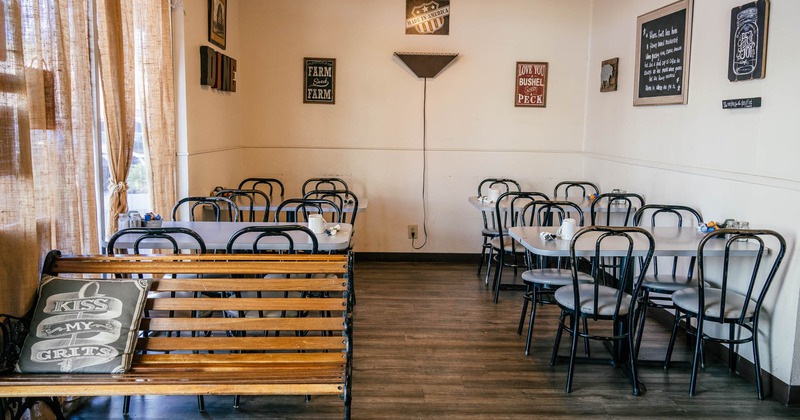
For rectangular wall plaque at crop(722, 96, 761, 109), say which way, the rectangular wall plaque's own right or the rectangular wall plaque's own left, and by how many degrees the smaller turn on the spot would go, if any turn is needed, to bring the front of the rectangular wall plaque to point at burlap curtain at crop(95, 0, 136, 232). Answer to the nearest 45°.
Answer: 0° — it already faces it

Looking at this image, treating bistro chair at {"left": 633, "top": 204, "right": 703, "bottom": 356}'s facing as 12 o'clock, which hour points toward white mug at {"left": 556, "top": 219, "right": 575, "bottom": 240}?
The white mug is roughly at 1 o'clock from the bistro chair.

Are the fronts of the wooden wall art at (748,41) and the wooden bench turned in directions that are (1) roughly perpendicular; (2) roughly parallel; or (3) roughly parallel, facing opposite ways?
roughly perpendicular

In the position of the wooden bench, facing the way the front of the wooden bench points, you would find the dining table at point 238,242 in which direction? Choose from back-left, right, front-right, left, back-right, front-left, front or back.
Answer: back

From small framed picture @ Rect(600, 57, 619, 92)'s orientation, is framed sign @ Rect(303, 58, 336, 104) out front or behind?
out front

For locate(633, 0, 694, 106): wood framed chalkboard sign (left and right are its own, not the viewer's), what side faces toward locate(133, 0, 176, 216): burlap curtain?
front

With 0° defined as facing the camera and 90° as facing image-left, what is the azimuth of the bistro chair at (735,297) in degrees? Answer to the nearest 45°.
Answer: approximately 135°

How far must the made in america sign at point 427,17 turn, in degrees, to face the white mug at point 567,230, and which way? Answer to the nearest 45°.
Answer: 0° — it already faces it

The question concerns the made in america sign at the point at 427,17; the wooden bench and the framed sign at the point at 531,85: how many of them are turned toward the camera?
3

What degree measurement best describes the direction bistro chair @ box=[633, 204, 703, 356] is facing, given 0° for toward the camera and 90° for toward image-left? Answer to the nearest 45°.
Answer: approximately 0°

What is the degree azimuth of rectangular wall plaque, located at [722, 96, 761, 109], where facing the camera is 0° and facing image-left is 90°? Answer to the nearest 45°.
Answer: approximately 45°

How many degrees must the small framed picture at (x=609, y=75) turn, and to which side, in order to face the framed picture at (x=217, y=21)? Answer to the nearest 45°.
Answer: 0° — it already faces it

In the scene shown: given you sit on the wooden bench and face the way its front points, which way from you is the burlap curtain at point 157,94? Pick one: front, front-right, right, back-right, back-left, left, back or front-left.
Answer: back

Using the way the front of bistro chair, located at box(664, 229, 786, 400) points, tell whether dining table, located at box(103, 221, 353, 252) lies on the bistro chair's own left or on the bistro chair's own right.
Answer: on the bistro chair's own left

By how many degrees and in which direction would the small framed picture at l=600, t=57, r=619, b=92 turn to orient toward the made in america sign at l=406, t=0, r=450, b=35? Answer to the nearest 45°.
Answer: approximately 45° to its right
